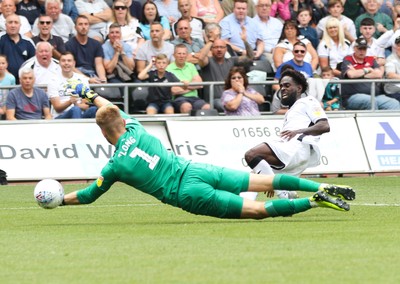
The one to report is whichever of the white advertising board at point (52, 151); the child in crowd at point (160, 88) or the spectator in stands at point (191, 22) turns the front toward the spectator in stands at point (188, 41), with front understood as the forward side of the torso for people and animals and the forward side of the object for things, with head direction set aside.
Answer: the spectator in stands at point (191, 22)

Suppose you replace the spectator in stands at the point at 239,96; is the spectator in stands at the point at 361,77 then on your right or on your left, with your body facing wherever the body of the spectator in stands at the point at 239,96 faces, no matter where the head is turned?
on your left

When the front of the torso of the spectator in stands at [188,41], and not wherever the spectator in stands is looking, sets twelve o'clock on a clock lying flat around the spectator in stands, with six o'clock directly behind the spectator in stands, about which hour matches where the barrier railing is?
The barrier railing is roughly at 12 o'clock from the spectator in stands.

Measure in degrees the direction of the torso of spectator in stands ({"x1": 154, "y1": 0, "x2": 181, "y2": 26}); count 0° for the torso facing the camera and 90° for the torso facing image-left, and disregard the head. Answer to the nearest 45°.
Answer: approximately 0°
